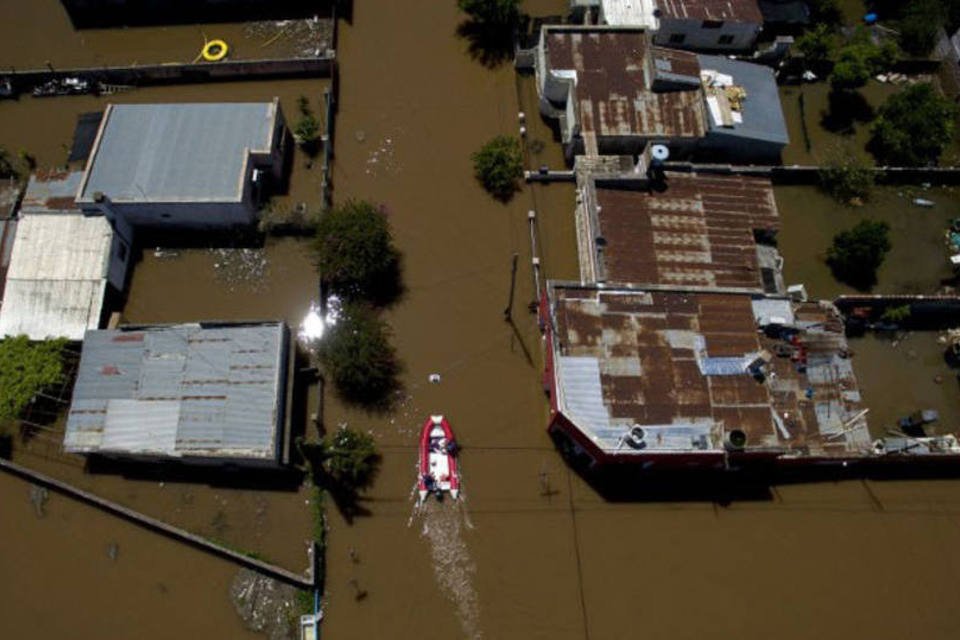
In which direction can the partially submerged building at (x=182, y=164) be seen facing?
to the viewer's right

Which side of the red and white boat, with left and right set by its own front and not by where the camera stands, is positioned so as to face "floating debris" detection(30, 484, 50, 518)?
left

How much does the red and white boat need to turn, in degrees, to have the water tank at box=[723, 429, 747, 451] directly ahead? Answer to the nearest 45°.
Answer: approximately 90° to its right

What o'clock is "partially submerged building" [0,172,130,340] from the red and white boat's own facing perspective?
The partially submerged building is roughly at 9 o'clock from the red and white boat.

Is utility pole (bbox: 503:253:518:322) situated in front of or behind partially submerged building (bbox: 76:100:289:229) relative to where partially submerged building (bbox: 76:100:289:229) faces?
in front

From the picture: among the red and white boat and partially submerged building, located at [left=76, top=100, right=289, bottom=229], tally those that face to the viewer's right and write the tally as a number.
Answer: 1

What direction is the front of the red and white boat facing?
away from the camera

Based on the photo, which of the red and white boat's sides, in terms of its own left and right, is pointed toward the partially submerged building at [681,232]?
right

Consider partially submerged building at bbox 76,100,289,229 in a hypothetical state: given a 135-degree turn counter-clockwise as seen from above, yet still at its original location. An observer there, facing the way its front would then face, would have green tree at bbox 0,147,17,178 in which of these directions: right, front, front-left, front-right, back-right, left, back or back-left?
front
